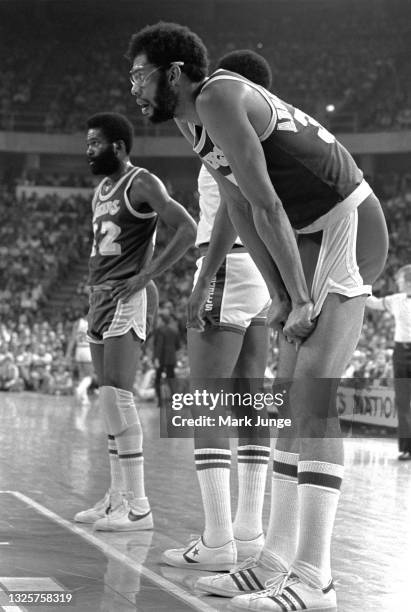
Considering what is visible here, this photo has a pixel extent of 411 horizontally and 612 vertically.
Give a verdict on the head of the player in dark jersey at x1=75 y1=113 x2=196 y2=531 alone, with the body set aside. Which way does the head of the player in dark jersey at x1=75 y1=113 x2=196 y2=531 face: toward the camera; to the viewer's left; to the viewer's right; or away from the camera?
to the viewer's left

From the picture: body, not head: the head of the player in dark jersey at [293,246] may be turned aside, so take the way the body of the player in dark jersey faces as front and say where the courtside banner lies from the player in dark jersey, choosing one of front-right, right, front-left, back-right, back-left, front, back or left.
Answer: right

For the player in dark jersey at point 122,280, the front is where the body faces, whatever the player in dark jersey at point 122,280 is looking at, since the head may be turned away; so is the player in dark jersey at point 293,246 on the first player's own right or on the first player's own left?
on the first player's own left

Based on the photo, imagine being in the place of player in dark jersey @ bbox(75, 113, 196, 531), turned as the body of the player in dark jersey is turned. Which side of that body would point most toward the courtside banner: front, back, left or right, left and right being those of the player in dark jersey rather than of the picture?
back

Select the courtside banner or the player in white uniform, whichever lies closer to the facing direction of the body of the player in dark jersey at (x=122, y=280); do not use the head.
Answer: the player in white uniform

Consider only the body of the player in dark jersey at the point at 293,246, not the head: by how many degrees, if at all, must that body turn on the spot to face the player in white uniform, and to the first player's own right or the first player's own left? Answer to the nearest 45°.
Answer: approximately 90° to the first player's own right

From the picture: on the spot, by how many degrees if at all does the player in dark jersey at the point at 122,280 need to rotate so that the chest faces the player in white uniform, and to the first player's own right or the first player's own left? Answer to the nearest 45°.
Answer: approximately 90° to the first player's own left

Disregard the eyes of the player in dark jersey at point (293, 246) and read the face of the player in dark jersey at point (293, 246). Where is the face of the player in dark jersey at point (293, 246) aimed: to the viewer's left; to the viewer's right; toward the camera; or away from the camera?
to the viewer's left

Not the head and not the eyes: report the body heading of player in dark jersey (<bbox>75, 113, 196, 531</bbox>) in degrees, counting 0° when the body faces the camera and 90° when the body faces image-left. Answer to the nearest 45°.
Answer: approximately 45°

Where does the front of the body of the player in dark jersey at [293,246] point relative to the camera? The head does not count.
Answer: to the viewer's left

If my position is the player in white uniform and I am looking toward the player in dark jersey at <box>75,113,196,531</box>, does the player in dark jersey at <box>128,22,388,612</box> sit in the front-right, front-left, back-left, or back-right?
back-left

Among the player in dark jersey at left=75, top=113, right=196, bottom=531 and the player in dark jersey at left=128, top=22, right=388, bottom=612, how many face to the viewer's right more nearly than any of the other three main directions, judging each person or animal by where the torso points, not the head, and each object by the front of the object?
0
